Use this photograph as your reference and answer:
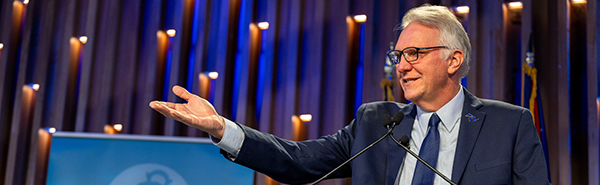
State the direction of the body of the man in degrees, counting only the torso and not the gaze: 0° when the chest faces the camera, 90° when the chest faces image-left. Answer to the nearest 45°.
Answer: approximately 45°

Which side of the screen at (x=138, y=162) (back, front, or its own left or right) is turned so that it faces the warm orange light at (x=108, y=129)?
back

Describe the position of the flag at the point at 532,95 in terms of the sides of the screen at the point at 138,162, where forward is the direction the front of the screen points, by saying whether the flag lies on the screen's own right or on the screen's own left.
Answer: on the screen's own left

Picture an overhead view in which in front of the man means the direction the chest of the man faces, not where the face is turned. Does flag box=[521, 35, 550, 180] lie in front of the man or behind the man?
behind

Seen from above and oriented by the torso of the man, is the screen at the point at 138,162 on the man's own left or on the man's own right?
on the man's own right

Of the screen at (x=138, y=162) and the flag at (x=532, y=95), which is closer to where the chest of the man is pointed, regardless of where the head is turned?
the screen

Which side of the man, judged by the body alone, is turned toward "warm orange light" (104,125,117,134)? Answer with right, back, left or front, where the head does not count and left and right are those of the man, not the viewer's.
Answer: right
